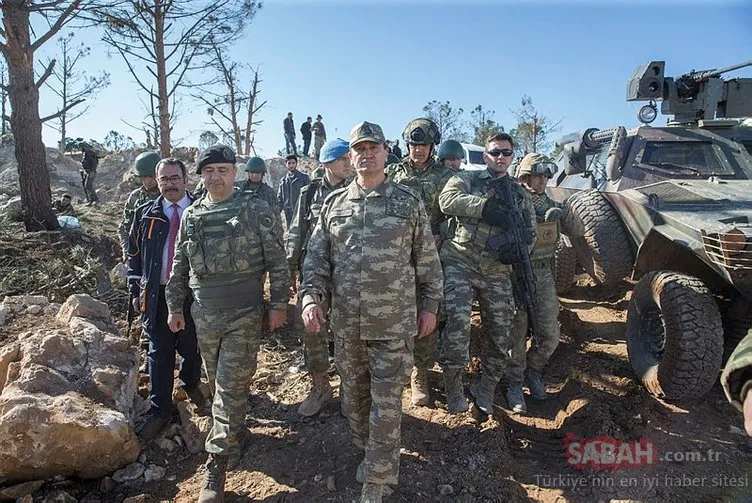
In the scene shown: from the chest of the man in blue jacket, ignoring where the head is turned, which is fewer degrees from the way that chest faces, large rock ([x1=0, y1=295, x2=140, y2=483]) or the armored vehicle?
the large rock

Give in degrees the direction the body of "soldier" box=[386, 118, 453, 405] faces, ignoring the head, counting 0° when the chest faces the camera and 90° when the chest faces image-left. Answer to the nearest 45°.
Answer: approximately 0°

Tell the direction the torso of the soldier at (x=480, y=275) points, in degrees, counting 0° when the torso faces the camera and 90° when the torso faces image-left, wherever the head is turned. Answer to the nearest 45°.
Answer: approximately 0°

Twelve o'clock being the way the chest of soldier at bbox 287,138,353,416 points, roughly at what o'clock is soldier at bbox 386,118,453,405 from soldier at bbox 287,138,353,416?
soldier at bbox 386,118,453,405 is roughly at 10 o'clock from soldier at bbox 287,138,353,416.

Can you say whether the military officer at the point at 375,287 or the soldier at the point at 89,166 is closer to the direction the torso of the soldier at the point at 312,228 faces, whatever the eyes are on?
the military officer

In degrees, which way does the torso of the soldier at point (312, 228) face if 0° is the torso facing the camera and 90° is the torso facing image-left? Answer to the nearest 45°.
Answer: approximately 315°

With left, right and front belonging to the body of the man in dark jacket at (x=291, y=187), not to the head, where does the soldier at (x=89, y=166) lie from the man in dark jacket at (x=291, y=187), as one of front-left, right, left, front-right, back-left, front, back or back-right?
back-right

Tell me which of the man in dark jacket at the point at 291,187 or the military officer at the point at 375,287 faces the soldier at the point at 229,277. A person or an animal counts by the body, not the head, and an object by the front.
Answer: the man in dark jacket at the point at 291,187
